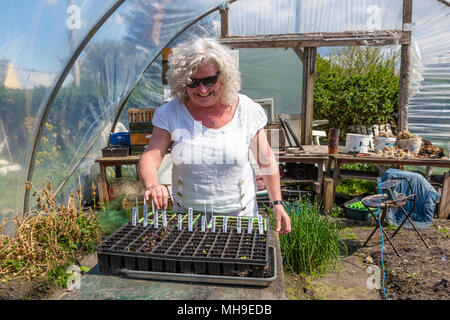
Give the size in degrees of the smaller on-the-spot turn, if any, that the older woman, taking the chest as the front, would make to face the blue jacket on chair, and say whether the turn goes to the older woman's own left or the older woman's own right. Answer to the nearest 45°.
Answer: approximately 135° to the older woman's own left

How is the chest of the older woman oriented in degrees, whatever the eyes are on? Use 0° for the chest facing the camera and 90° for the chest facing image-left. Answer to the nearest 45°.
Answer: approximately 0°

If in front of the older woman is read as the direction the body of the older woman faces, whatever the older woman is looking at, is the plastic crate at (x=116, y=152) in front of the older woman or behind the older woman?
behind

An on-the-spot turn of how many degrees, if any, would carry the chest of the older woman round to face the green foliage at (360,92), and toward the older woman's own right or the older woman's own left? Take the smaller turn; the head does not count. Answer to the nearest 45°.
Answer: approximately 135° to the older woman's own left

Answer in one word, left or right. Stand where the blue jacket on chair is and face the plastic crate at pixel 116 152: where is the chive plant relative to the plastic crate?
left
